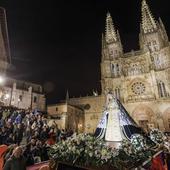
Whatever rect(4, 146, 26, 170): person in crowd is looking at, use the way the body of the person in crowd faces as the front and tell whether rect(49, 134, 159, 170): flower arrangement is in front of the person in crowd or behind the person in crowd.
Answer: in front
